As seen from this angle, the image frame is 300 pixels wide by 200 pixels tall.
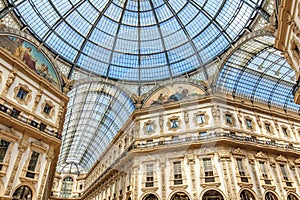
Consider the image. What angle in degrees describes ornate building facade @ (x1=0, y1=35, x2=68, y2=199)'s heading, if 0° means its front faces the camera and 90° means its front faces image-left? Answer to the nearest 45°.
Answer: approximately 315°

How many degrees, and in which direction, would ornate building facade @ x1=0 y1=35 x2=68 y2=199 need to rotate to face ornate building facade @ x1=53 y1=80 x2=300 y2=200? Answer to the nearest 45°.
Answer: approximately 45° to its left
